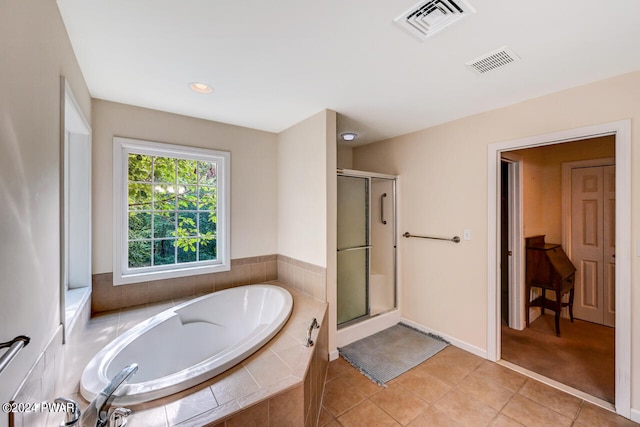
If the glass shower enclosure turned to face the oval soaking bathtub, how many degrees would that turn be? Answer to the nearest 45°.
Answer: approximately 90° to its right

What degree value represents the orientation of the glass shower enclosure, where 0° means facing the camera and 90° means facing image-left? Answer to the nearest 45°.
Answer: approximately 315°

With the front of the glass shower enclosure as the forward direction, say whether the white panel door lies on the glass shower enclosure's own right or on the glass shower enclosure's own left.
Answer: on the glass shower enclosure's own left

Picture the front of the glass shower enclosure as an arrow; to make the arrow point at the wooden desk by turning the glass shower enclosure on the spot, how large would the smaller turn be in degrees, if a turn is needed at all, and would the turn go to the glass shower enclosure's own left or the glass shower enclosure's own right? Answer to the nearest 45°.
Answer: approximately 45° to the glass shower enclosure's own left

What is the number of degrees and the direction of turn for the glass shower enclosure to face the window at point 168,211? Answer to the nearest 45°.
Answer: approximately 135° to its right
